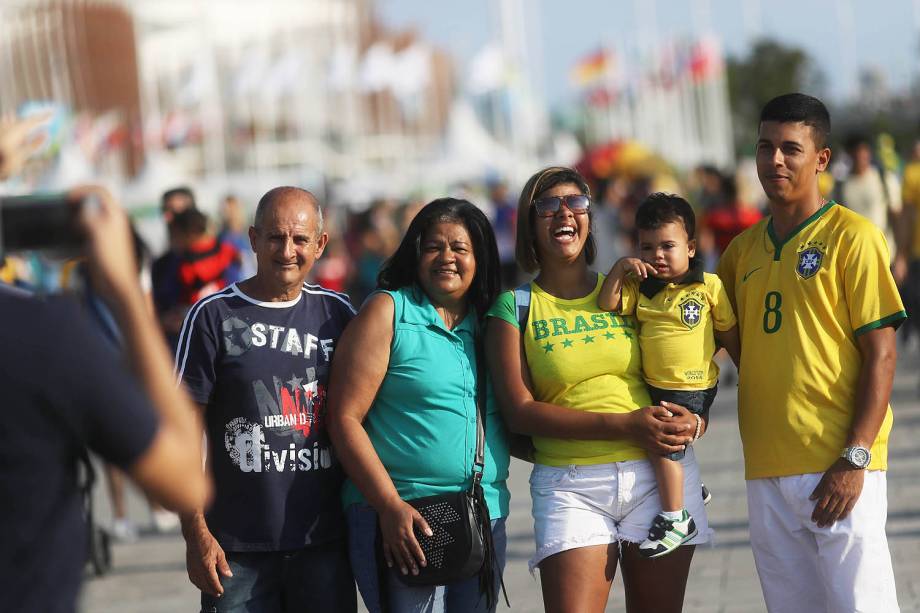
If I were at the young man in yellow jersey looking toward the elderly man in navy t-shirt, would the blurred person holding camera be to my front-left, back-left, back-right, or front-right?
front-left

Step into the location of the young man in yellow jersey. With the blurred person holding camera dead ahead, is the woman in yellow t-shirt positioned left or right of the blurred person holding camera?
right

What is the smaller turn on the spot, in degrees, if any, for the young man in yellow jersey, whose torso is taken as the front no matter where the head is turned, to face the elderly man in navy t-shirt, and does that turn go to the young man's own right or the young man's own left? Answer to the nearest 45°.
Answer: approximately 45° to the young man's own right

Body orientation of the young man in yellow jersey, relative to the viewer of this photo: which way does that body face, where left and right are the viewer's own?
facing the viewer and to the left of the viewer

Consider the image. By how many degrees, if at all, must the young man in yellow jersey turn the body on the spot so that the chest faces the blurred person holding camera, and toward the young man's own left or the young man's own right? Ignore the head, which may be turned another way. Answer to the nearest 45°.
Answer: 0° — they already face them

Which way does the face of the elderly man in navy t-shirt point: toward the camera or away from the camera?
toward the camera
